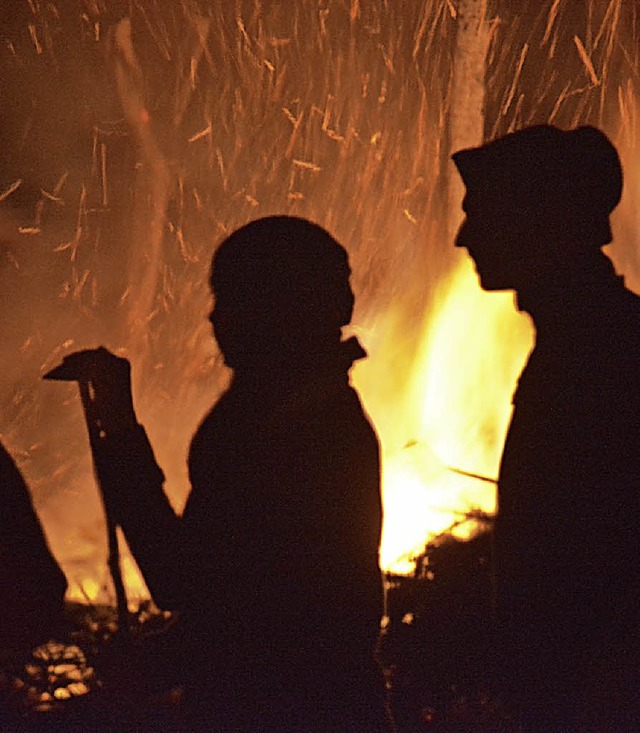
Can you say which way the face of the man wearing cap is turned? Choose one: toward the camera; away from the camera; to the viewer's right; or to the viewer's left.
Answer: to the viewer's left

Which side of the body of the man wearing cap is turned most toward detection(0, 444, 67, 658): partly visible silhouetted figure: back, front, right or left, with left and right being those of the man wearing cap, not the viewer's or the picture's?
front

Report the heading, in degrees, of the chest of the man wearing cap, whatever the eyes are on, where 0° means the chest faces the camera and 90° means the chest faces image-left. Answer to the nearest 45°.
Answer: approximately 90°
